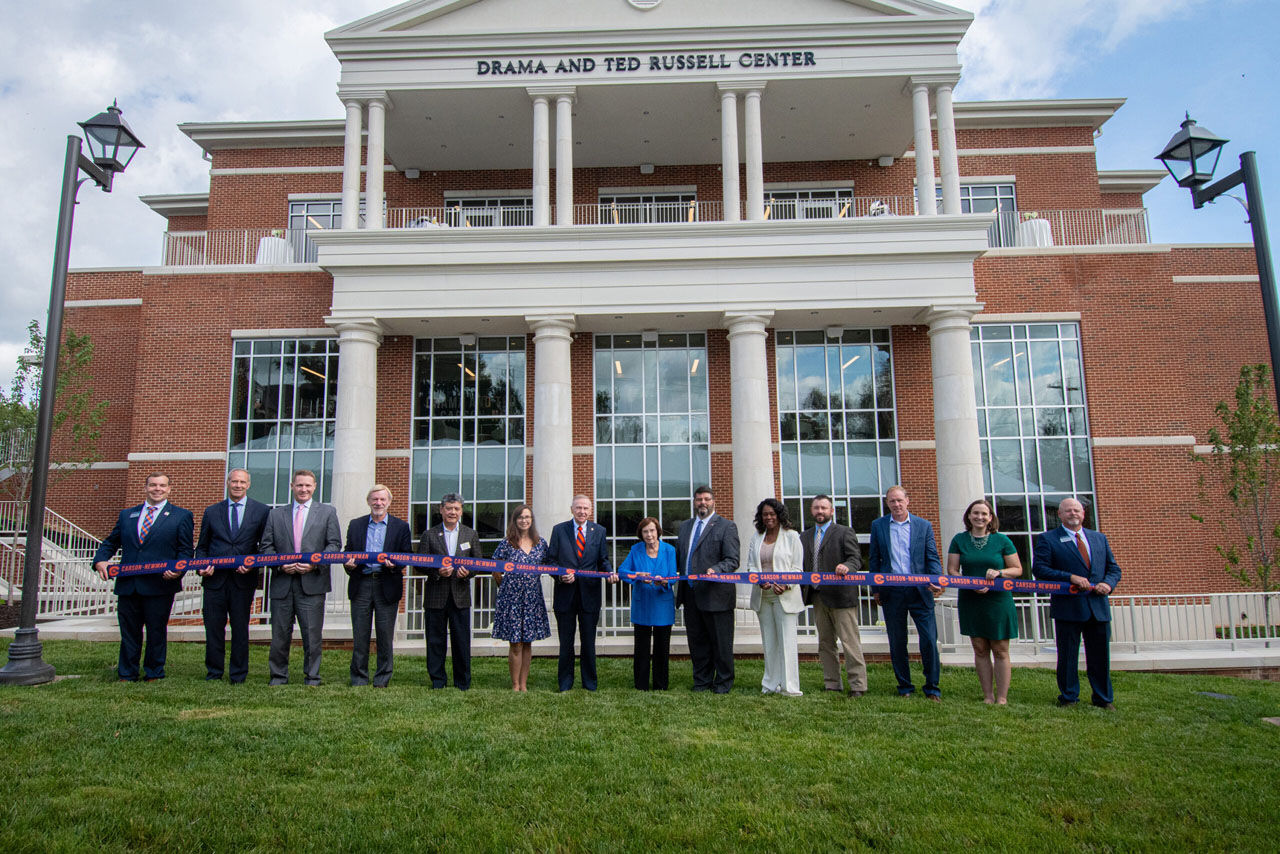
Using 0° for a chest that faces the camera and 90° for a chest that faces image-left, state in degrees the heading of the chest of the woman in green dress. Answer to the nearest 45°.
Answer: approximately 0°

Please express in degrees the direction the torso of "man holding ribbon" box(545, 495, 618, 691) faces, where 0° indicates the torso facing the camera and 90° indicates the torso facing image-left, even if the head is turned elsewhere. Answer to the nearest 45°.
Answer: approximately 0°

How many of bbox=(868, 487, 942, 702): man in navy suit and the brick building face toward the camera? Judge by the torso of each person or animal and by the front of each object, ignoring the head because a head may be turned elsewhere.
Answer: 2

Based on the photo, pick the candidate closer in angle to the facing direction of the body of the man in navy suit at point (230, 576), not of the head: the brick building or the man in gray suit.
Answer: the man in gray suit

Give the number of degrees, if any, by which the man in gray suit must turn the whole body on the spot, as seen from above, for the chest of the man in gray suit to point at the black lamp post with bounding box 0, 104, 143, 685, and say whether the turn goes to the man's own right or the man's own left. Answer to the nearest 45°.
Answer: approximately 90° to the man's own right

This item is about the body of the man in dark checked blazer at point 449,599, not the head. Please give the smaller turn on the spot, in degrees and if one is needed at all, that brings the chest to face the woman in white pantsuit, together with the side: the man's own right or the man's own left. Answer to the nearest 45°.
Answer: approximately 90° to the man's own left

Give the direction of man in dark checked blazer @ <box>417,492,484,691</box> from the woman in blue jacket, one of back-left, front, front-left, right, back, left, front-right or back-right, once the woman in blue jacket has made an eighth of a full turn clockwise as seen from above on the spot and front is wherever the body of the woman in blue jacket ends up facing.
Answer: front-right

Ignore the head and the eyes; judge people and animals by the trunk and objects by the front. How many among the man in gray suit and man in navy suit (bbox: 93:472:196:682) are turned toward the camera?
2

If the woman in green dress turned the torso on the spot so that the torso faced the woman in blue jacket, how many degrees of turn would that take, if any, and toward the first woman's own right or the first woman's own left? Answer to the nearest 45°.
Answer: approximately 90° to the first woman's own right

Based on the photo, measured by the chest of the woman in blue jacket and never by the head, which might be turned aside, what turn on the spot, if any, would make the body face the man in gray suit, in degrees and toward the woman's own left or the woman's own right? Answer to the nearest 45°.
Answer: approximately 90° to the woman's own right
